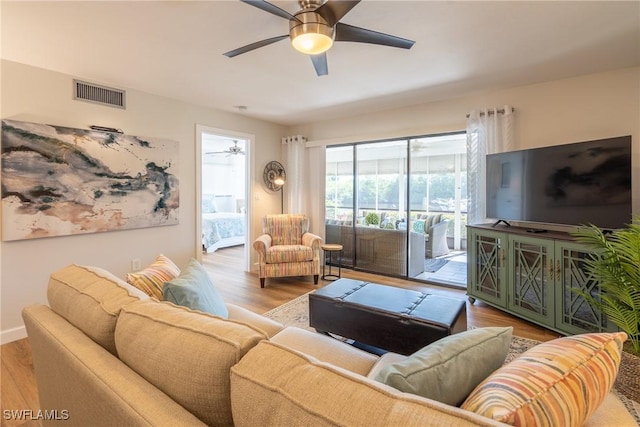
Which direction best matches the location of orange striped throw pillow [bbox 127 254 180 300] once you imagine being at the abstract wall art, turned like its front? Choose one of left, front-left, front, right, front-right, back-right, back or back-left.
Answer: front-right

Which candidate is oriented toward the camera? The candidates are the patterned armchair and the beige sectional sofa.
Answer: the patterned armchair

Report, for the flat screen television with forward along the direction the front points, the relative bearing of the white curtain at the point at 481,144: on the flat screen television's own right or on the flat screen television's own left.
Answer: on the flat screen television's own right

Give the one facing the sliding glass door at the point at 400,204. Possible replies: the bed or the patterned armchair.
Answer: the bed

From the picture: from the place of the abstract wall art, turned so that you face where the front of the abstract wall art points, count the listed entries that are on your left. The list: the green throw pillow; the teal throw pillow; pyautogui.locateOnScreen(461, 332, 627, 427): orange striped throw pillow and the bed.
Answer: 1

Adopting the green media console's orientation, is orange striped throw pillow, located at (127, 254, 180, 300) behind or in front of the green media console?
in front

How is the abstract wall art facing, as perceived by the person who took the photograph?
facing the viewer and to the right of the viewer

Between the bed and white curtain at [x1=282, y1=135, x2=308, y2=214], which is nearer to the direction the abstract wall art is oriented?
the white curtain

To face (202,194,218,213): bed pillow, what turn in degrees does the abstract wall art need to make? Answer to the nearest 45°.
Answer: approximately 90° to its left

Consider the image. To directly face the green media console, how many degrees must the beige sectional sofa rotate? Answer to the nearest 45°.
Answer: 0° — it already faces it

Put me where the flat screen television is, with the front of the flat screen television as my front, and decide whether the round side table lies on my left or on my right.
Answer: on my right

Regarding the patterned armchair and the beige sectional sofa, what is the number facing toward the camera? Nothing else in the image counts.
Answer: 1

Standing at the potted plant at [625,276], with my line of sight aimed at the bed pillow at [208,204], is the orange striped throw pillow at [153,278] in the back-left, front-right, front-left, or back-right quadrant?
front-left

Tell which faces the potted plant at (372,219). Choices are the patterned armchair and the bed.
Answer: the bed

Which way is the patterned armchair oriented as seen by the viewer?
toward the camera

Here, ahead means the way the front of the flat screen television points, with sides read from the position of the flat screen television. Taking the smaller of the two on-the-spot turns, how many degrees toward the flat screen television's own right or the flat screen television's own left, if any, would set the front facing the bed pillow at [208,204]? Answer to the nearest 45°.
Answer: approximately 45° to the flat screen television's own right

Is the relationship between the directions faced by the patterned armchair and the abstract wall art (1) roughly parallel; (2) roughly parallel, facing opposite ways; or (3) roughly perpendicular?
roughly perpendicular

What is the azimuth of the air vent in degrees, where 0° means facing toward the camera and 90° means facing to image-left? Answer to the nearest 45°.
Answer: approximately 315°

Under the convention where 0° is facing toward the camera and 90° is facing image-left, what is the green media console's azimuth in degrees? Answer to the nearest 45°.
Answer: approximately 45°

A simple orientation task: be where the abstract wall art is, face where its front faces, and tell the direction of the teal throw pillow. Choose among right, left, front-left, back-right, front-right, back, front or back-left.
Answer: front-right
